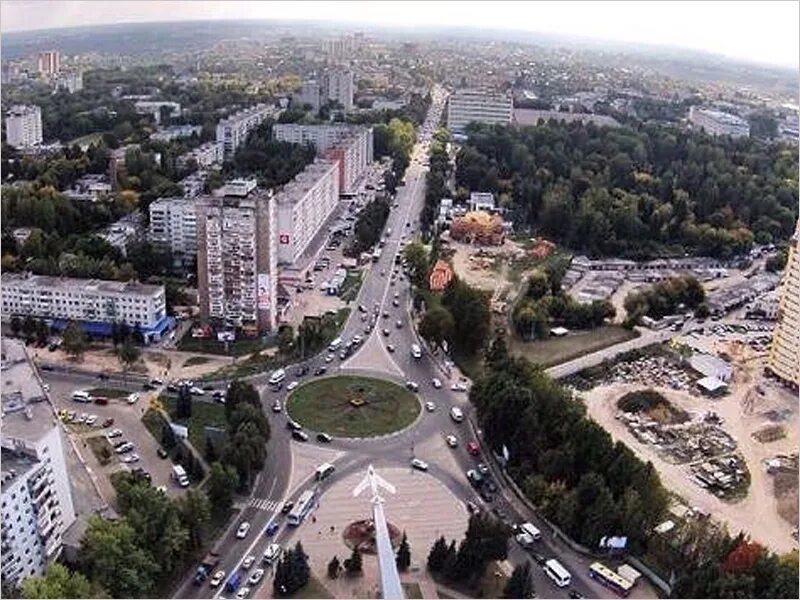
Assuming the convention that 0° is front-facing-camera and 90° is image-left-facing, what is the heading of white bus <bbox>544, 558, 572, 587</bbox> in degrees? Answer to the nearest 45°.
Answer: approximately 315°

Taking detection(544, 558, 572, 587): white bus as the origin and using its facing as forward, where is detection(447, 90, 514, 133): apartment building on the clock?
The apartment building is roughly at 7 o'clock from the white bus.

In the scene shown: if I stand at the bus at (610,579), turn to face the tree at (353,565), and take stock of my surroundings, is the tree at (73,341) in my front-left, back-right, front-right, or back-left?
front-right

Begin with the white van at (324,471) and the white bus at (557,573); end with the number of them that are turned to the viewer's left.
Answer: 0

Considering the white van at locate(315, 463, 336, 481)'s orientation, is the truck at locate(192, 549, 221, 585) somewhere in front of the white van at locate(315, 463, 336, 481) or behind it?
behind

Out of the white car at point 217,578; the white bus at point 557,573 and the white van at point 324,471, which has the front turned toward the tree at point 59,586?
the white car

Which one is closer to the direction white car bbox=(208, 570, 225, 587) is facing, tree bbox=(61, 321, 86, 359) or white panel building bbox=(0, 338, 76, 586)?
the white panel building

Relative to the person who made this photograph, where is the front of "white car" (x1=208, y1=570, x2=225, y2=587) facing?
facing the viewer and to the left of the viewer

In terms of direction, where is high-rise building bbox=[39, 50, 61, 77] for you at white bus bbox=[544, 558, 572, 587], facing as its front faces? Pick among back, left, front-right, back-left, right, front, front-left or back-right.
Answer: back

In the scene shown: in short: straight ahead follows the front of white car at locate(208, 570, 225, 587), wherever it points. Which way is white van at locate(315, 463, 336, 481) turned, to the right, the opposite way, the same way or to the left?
the opposite way

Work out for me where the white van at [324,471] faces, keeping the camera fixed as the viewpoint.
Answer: facing away from the viewer and to the right of the viewer

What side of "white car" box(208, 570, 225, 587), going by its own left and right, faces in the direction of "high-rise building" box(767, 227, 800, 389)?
back

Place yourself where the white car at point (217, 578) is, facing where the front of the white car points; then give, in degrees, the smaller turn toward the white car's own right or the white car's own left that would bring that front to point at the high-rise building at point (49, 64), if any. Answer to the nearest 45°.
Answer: approximately 135° to the white car's own right
